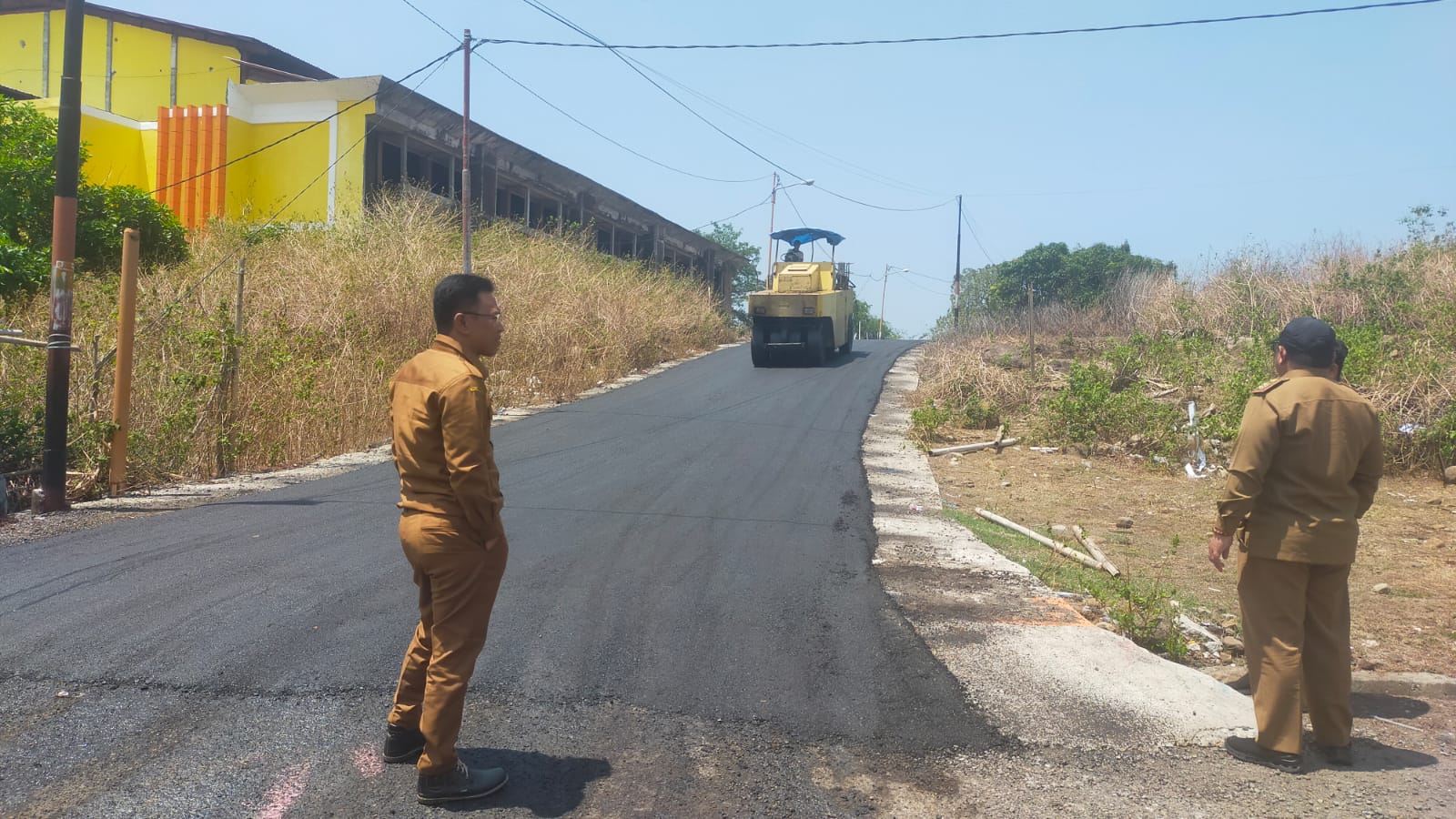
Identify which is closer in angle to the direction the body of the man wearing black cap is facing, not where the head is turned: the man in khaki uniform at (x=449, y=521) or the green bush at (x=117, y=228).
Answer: the green bush

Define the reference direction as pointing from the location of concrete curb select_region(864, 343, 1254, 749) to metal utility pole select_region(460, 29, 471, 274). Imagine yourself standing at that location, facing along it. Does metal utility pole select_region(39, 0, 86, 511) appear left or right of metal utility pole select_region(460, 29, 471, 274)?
left

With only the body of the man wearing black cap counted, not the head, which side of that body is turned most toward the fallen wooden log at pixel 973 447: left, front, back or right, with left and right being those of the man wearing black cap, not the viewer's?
front

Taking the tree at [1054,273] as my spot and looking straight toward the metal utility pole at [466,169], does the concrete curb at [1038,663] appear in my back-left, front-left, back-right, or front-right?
front-left

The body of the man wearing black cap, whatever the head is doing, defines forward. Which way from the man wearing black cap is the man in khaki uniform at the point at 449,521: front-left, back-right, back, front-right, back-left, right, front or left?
left

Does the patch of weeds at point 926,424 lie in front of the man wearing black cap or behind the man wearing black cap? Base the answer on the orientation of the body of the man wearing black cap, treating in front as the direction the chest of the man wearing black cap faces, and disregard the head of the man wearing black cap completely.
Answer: in front

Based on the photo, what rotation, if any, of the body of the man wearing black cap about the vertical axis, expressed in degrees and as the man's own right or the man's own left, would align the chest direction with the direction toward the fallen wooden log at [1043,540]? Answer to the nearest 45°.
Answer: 0° — they already face it

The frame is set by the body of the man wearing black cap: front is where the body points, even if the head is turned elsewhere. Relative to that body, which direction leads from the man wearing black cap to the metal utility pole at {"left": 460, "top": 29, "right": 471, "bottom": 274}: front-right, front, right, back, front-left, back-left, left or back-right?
front

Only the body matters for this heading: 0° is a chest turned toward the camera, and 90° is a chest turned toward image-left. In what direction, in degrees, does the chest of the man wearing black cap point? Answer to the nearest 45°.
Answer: approximately 135°

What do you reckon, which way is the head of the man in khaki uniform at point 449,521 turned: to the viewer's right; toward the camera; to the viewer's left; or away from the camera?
to the viewer's right

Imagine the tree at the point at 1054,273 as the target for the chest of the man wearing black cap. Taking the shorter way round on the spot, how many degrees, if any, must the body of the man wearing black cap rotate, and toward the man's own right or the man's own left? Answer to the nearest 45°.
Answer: approximately 45° to the man's own right

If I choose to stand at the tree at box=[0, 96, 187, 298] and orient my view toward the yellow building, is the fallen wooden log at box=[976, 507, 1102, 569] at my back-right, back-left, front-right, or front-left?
back-right

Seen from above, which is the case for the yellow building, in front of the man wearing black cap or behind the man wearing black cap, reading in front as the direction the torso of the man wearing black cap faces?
in front

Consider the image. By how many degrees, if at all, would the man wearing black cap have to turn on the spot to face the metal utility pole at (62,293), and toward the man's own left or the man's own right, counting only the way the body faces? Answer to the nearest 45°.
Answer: approximately 45° to the man's own left
